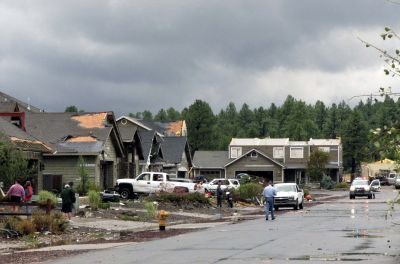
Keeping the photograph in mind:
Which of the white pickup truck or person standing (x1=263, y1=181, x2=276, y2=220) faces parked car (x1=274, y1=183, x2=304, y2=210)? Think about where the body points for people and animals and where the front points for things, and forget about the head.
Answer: the person standing

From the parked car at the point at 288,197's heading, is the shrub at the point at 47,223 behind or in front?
in front

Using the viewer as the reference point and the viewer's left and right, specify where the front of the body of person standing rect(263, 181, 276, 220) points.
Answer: facing away from the viewer

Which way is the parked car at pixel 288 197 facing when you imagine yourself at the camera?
facing the viewer and to the left of the viewer

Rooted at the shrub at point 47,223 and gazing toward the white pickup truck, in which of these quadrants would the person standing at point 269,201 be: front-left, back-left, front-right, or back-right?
front-right

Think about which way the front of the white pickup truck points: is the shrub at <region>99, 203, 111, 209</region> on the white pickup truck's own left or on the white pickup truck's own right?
on the white pickup truck's own left

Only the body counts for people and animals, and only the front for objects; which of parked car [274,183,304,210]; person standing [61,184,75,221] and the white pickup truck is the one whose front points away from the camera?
the person standing

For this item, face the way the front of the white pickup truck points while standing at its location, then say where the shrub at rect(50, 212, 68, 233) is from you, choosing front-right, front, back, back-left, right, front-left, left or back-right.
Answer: left

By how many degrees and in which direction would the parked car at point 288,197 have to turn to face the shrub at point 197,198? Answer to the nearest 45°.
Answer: approximately 45° to its right

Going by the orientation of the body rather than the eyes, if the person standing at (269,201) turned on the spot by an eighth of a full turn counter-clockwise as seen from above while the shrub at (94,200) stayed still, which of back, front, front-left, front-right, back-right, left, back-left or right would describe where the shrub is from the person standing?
front-left

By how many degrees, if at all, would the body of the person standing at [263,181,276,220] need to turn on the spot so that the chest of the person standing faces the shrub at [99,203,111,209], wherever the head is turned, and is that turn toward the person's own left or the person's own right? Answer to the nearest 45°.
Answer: approximately 90° to the person's own left

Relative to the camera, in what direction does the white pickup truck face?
facing to the left of the viewer

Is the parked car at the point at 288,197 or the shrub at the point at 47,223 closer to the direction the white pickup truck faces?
the shrub

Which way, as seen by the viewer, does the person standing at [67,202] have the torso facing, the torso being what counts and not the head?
away from the camera

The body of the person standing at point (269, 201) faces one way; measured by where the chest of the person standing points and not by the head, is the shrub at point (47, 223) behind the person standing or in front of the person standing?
behind
